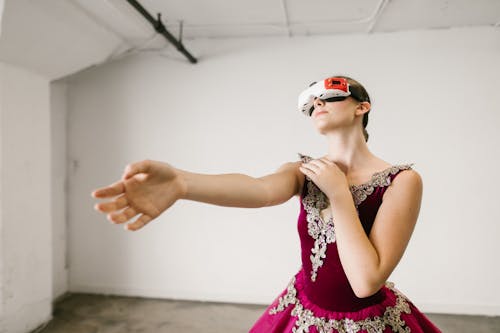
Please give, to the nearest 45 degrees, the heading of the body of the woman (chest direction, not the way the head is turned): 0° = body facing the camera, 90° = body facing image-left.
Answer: approximately 45°
